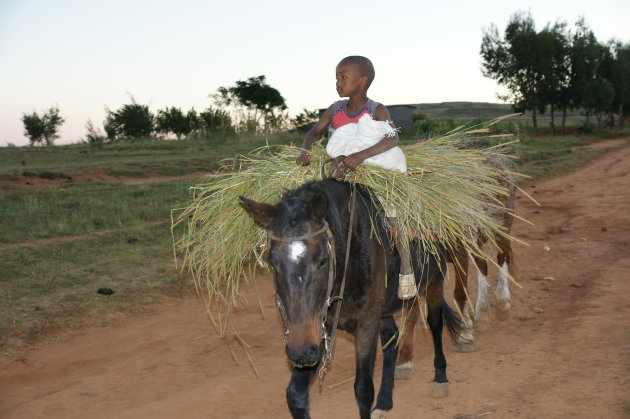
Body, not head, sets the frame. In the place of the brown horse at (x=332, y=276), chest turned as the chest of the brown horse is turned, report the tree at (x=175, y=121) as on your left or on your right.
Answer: on your right

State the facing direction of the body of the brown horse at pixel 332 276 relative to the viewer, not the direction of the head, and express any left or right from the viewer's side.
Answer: facing the viewer and to the left of the viewer

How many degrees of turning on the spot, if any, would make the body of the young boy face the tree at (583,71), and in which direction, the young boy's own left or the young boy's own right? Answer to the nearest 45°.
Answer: approximately 180°

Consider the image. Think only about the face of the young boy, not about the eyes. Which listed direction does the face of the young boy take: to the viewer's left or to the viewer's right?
to the viewer's left

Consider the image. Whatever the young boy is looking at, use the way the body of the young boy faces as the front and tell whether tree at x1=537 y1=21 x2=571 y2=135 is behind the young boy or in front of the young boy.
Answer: behind

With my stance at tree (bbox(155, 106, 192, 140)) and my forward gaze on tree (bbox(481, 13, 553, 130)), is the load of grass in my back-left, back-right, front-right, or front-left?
front-right

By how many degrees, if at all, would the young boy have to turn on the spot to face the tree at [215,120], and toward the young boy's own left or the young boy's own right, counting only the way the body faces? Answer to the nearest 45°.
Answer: approximately 135° to the young boy's own right

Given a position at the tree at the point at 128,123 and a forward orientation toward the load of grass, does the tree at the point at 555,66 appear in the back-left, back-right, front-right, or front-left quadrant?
front-left
